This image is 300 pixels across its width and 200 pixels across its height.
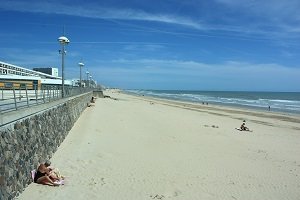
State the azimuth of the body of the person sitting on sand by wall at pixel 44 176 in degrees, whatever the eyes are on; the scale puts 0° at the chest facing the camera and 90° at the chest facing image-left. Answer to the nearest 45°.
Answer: approximately 270°
